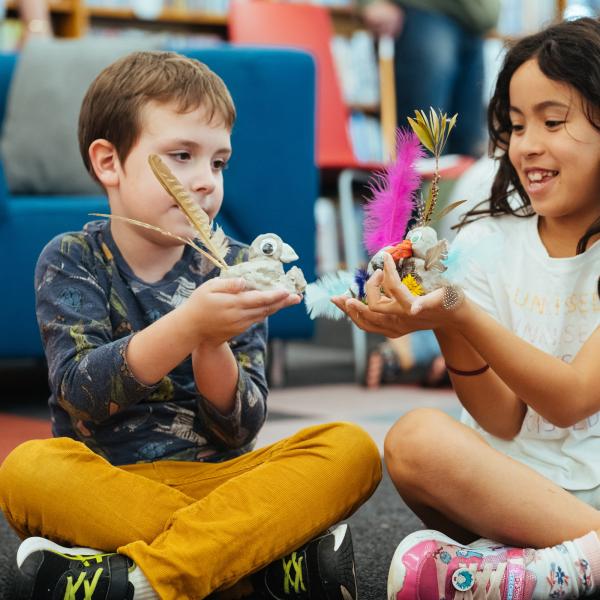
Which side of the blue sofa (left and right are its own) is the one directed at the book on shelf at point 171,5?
back

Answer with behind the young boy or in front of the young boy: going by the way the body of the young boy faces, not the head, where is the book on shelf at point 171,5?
behind

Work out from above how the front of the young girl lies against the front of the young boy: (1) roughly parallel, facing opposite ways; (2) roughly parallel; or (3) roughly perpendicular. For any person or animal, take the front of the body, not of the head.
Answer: roughly perpendicular

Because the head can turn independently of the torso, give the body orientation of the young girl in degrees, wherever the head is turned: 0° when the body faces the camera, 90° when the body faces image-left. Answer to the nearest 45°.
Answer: approximately 45°

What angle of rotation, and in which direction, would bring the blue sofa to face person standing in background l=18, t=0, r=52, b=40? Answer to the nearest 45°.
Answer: approximately 135° to its right

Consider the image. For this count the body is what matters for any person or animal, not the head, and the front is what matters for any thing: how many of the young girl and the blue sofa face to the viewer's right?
0

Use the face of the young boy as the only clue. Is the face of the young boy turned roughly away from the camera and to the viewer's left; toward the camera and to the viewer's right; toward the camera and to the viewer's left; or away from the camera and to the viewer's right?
toward the camera and to the viewer's right

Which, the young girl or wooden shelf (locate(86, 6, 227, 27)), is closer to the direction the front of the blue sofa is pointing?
the young girl

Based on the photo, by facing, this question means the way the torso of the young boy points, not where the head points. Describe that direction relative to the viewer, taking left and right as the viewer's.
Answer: facing the viewer and to the right of the viewer

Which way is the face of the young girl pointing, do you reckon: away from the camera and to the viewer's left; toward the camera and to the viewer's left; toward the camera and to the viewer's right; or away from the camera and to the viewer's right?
toward the camera and to the viewer's left
